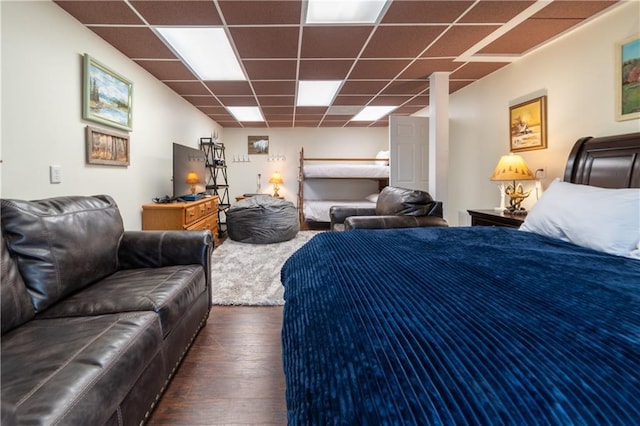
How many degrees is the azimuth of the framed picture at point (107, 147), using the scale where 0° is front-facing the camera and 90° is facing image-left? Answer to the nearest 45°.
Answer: approximately 315°

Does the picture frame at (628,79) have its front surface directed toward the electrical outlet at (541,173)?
no

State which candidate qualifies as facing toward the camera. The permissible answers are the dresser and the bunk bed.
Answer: the bunk bed

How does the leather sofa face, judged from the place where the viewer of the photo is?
facing the viewer and to the right of the viewer

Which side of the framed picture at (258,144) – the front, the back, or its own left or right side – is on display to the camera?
front

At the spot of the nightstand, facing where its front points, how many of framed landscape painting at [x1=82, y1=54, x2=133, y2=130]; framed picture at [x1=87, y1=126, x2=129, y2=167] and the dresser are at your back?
0

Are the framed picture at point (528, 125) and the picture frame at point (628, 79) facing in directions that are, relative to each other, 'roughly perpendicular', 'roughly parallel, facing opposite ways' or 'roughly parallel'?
roughly parallel

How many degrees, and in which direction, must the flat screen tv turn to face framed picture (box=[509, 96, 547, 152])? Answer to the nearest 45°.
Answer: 0° — it already faces it

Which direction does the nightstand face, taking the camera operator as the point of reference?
facing the viewer and to the left of the viewer

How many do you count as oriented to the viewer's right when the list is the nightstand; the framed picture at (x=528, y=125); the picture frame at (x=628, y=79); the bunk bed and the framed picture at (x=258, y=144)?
0

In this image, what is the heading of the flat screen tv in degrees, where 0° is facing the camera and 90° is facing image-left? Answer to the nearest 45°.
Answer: approximately 315°

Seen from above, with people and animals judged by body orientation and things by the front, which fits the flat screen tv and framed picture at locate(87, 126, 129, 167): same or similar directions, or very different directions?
same or similar directions

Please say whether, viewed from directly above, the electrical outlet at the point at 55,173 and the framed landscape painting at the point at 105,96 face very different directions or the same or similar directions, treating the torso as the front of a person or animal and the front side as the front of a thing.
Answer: same or similar directions
